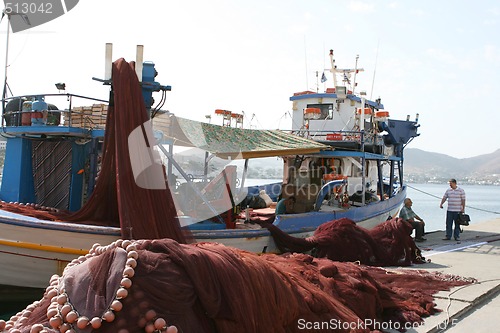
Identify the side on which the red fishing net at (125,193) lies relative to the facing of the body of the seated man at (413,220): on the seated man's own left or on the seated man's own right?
on the seated man's own right

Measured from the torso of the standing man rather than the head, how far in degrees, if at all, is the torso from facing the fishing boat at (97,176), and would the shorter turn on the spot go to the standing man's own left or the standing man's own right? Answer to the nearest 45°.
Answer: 0° — they already face it

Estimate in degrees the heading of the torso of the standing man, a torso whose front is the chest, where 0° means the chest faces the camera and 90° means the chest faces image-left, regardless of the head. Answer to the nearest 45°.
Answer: approximately 45°
